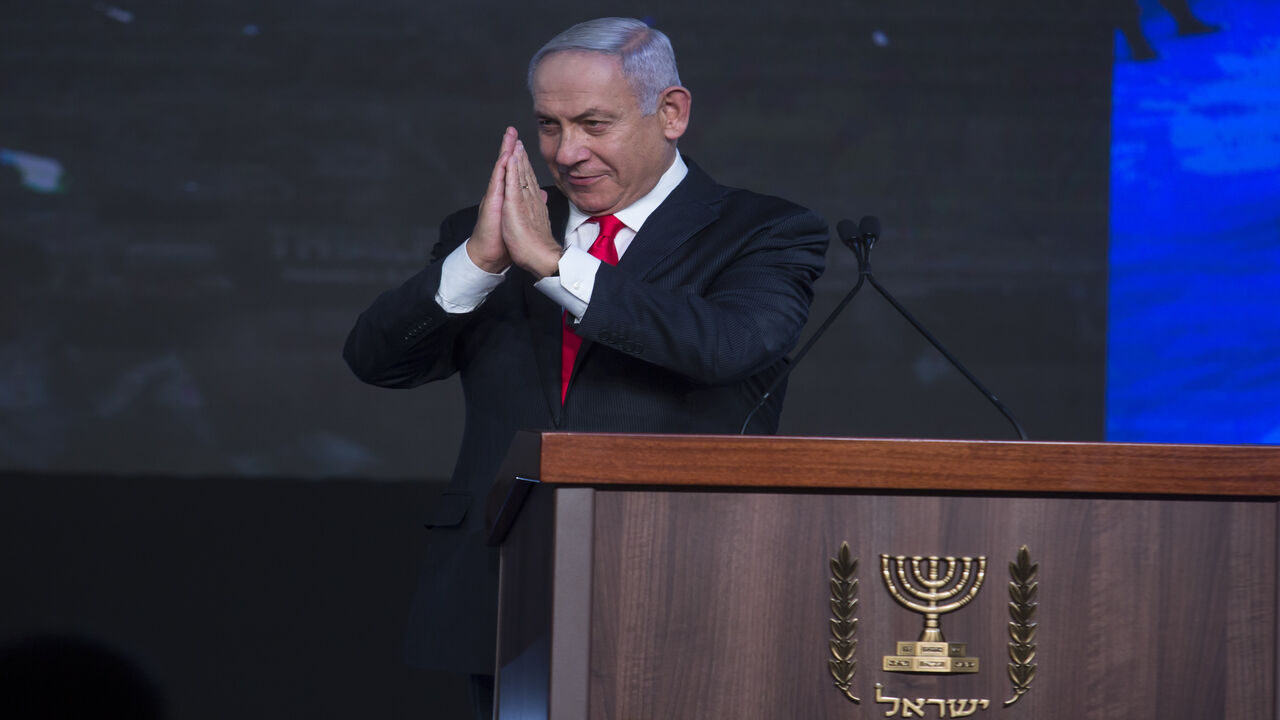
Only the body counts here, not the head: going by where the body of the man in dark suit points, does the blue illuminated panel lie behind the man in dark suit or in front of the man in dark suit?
behind

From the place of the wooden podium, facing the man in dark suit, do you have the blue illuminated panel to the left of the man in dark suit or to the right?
right

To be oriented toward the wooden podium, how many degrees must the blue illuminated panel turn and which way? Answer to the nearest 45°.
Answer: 0° — it already faces it

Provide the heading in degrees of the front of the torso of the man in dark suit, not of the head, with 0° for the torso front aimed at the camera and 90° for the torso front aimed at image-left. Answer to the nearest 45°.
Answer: approximately 45°

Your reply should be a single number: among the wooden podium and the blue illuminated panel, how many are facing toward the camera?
2

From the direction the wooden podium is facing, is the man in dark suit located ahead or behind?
behind

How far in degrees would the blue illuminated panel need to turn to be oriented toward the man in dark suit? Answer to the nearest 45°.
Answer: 0° — it already faces them

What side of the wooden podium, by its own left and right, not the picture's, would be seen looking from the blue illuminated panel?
back

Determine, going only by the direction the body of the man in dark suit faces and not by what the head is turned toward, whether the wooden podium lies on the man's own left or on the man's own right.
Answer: on the man's own left
